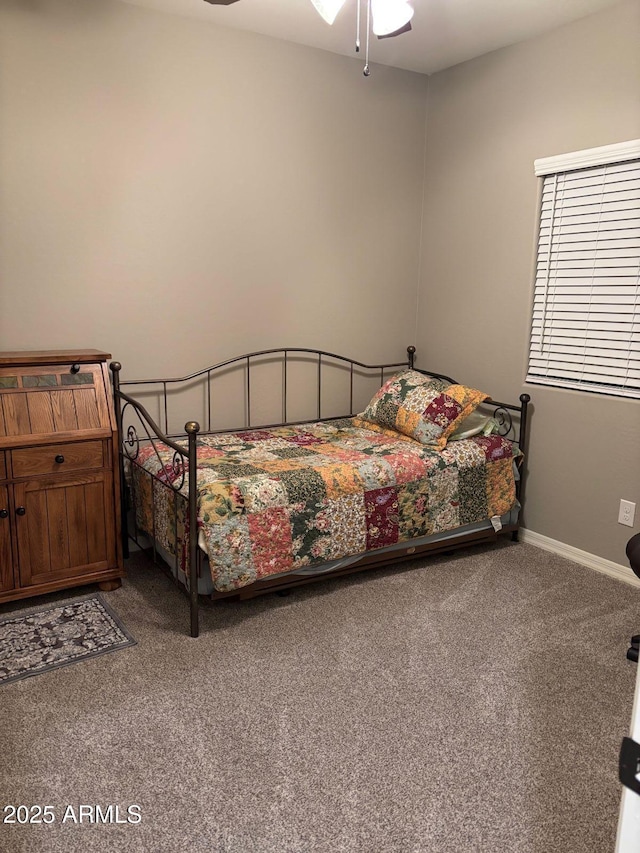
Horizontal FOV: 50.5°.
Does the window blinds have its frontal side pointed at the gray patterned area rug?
yes

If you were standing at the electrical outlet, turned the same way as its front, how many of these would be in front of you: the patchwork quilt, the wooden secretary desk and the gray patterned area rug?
3

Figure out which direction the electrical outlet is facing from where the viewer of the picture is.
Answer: facing the viewer and to the left of the viewer

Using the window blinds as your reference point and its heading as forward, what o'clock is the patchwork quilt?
The patchwork quilt is roughly at 12 o'clock from the window blinds.

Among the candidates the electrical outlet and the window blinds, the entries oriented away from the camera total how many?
0

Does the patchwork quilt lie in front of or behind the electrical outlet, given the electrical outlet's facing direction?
in front

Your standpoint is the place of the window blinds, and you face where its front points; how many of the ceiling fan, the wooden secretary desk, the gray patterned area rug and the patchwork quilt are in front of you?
4

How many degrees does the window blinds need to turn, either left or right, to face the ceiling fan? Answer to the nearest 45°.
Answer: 0° — it already faces it

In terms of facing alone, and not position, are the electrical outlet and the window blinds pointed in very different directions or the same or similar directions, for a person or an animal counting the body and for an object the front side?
same or similar directions

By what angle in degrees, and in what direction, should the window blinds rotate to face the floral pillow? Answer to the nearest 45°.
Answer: approximately 45° to its right

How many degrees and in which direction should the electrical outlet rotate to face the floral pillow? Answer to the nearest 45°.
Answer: approximately 45° to its right

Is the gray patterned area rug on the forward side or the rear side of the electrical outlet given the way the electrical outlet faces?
on the forward side
